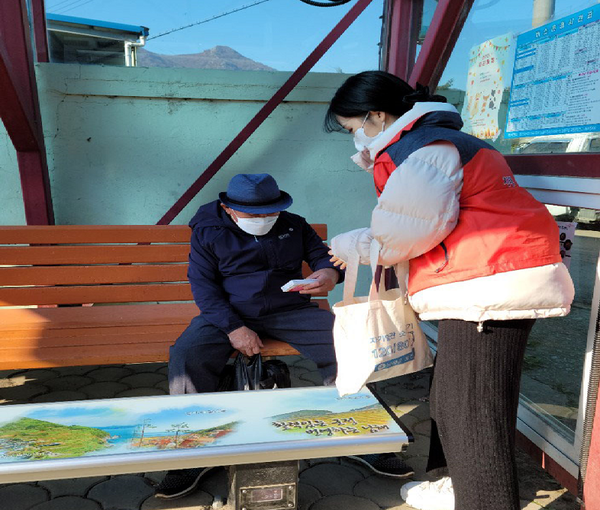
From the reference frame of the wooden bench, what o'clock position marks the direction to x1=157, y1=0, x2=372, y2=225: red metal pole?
The red metal pole is roughly at 8 o'clock from the wooden bench.

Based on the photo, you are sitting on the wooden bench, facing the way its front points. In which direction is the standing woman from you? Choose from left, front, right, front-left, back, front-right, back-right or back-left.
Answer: front-left

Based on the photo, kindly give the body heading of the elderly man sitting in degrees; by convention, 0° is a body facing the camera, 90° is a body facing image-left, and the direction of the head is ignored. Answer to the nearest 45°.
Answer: approximately 0°

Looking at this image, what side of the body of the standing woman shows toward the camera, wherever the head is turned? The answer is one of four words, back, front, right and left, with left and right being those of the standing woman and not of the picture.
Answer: left

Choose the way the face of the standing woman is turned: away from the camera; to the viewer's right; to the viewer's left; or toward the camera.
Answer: to the viewer's left

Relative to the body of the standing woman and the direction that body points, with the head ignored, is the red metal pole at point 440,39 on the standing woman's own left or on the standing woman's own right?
on the standing woman's own right

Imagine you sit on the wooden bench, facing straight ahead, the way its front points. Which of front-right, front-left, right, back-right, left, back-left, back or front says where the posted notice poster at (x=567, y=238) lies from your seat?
front-left

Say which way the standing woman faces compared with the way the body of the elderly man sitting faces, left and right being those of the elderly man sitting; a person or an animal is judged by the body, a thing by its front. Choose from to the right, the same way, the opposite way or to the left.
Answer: to the right

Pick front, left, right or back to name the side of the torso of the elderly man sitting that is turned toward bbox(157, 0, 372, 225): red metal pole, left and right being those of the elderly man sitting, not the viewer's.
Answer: back

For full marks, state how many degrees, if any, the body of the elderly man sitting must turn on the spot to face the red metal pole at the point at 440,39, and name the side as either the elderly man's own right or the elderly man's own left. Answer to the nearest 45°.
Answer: approximately 135° to the elderly man's own left

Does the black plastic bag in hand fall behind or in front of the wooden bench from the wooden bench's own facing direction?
in front

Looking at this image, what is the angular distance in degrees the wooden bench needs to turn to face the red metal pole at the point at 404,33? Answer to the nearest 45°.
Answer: approximately 90° to its left

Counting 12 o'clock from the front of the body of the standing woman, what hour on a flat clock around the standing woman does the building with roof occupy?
The building with roof is roughly at 1 o'clock from the standing woman.

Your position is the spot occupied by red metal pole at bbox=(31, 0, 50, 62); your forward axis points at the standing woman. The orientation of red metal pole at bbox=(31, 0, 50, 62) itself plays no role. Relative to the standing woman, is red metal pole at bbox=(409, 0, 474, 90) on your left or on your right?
left

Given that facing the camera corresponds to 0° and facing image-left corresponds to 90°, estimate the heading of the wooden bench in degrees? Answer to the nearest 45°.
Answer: approximately 0°
